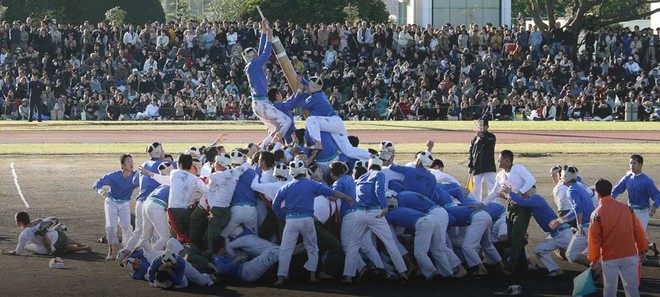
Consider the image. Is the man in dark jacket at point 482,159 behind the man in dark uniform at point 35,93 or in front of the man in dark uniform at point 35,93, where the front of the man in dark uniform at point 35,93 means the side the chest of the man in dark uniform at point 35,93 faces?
in front

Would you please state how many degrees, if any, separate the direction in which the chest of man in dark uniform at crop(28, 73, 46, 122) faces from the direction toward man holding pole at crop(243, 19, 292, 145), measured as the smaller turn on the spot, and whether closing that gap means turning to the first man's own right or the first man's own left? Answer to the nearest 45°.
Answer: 0° — they already face them

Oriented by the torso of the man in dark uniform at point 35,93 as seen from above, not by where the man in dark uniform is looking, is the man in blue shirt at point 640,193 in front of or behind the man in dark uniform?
in front

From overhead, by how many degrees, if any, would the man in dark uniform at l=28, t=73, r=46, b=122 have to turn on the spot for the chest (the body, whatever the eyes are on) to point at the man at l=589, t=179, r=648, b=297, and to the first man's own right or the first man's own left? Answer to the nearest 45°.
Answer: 0° — they already face them

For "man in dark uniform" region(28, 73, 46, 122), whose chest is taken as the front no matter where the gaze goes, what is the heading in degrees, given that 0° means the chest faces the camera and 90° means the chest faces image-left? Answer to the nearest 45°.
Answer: approximately 0°
